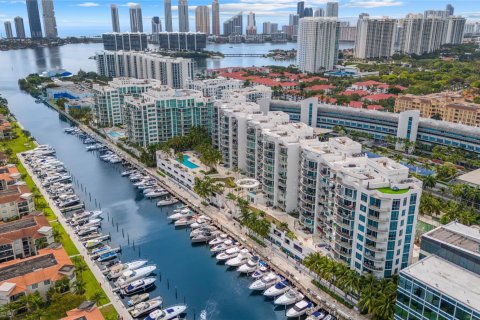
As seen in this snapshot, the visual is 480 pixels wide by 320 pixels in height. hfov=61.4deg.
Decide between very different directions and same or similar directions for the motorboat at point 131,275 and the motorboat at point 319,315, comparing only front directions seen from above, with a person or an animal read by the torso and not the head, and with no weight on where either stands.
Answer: very different directions

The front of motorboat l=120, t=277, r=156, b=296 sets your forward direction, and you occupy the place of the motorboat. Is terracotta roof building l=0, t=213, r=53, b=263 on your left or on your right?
on your left

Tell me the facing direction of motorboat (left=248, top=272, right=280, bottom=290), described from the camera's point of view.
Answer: facing the viewer and to the left of the viewer

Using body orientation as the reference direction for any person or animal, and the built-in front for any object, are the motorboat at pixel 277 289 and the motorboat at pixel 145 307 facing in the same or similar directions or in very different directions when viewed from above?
very different directions

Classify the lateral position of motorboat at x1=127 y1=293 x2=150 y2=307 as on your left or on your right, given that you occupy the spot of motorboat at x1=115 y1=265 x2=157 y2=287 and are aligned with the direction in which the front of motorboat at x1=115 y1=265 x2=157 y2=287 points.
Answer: on your right

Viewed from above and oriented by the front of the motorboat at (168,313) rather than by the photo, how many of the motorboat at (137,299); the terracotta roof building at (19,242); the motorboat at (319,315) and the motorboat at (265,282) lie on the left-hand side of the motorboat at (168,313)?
2

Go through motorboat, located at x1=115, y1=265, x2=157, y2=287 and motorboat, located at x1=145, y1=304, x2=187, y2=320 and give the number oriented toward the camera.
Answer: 0
